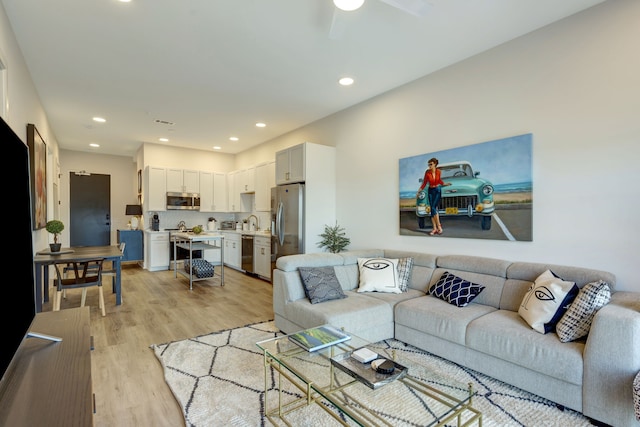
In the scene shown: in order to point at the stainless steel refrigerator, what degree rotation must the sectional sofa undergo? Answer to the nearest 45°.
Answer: approximately 90° to its right

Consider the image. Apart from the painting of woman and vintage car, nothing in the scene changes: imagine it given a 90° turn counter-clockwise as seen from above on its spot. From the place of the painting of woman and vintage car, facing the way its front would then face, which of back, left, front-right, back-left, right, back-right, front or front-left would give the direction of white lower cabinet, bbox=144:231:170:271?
back-right

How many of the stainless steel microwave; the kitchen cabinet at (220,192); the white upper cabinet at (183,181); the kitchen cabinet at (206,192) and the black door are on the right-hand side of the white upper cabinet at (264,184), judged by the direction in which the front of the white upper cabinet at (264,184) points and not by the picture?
5

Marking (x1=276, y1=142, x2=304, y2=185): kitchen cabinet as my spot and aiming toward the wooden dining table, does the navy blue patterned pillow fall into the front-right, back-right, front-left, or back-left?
back-left

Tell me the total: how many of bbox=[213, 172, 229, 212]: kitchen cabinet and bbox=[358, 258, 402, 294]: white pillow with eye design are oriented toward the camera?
2

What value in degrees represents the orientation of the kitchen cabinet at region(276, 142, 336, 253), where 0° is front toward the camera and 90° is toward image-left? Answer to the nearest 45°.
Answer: approximately 45°

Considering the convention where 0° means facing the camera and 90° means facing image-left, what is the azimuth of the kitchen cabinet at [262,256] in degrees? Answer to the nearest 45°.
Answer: approximately 45°

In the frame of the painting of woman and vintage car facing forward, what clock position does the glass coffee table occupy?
The glass coffee table is roughly at 11 o'clock from the painting of woman and vintage car.

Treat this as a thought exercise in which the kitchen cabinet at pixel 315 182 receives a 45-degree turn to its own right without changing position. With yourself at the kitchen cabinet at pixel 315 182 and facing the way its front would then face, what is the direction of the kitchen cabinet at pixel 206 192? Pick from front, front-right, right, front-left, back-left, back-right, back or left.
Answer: front-right

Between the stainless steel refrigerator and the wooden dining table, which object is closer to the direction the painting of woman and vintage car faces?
the wooden dining table

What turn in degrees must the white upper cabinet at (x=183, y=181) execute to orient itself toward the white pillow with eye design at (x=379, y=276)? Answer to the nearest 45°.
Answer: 0° — it already faces it

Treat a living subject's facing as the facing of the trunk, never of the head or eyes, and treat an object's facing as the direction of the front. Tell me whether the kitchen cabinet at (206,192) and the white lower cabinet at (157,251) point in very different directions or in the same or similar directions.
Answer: same or similar directions

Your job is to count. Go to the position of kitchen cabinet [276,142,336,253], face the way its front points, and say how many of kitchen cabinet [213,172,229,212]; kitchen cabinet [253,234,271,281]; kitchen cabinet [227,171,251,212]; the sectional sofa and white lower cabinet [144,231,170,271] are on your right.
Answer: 4

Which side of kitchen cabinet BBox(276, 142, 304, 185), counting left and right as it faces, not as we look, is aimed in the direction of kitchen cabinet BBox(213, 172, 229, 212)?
right

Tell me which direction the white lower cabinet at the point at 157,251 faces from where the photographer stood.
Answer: facing the viewer

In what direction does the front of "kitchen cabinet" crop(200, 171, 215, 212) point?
toward the camera
